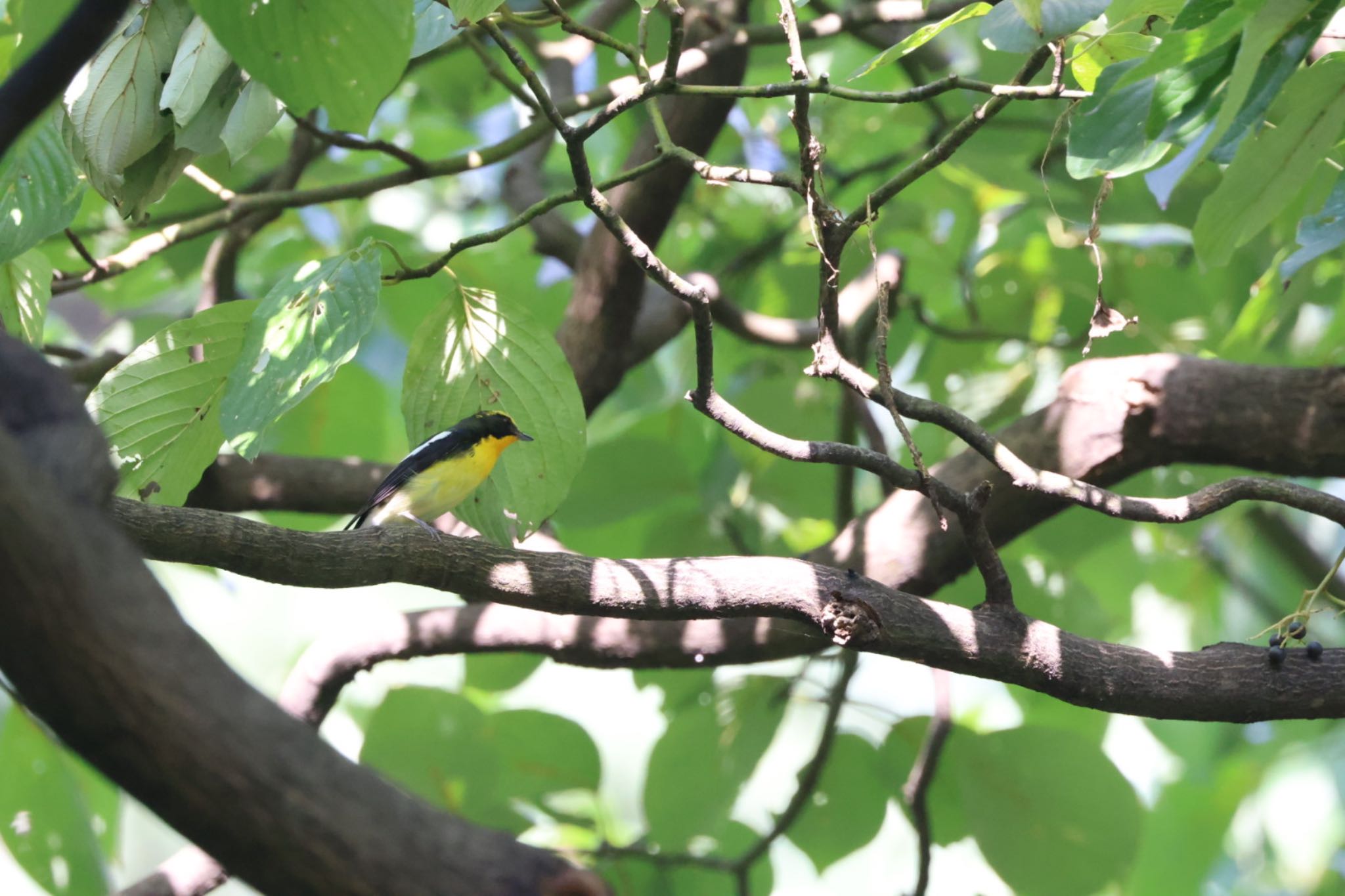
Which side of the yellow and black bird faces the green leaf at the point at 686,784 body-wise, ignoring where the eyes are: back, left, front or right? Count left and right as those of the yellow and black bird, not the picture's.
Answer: front

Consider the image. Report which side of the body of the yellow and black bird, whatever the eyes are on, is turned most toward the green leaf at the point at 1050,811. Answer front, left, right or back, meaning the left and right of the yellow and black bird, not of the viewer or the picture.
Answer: front

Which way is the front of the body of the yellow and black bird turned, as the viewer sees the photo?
to the viewer's right
